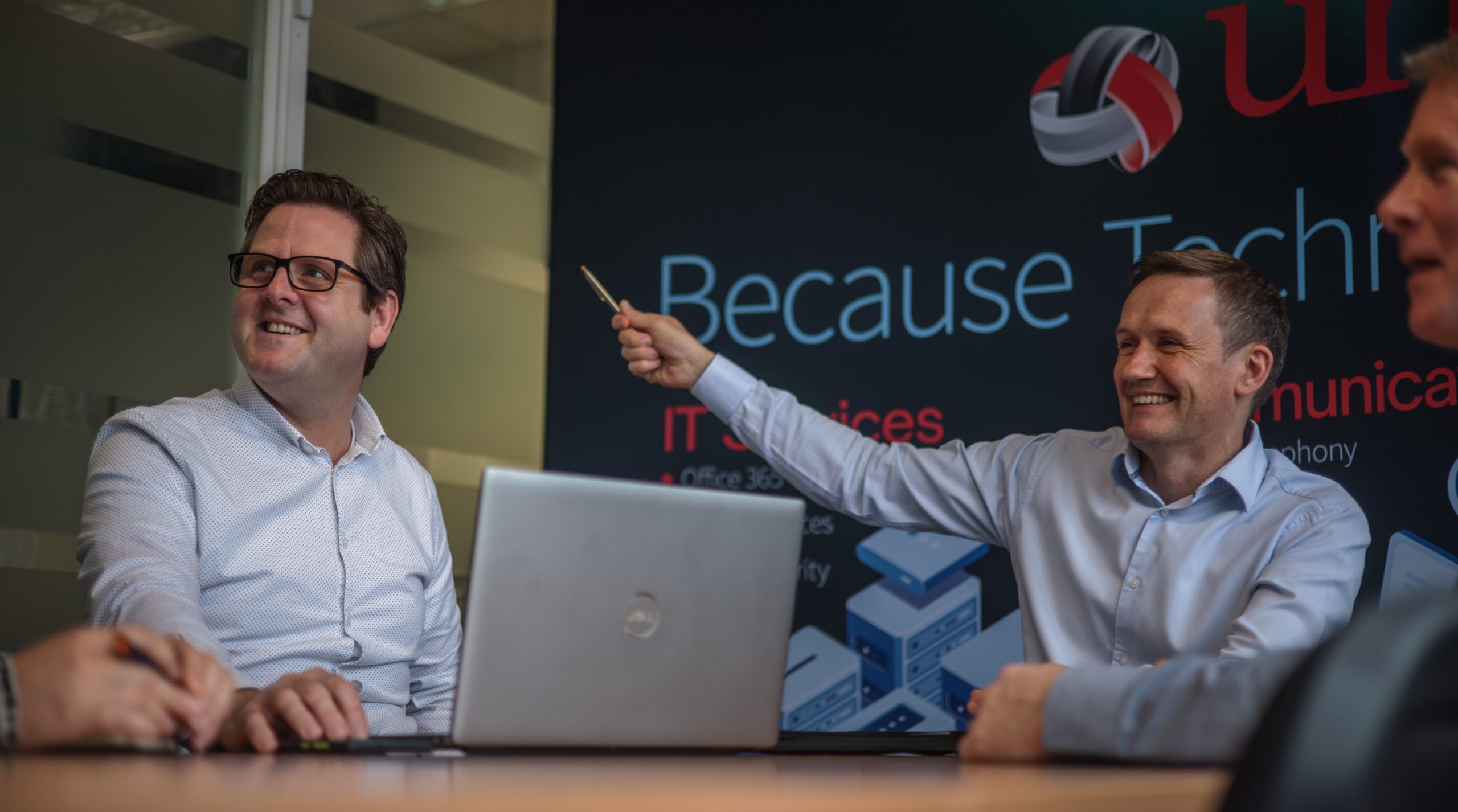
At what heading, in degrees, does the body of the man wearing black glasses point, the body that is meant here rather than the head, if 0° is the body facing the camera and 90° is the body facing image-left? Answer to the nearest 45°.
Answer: approximately 315°

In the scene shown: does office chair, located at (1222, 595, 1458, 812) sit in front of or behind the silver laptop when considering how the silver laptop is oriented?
behind

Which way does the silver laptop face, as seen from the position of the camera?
facing away from the viewer and to the left of the viewer

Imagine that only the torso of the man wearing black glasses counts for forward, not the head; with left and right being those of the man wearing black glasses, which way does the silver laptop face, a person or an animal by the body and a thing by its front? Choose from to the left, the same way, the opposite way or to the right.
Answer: the opposite way

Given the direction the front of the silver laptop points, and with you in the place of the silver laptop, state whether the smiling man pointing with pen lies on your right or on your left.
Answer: on your right

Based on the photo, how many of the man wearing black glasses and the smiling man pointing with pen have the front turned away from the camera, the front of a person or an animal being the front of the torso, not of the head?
0

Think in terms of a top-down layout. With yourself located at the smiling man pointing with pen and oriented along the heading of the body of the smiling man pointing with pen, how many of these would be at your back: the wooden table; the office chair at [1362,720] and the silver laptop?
0

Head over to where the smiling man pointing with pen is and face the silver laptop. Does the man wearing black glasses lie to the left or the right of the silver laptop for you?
right

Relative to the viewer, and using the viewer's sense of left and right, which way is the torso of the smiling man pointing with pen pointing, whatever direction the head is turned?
facing the viewer and to the left of the viewer

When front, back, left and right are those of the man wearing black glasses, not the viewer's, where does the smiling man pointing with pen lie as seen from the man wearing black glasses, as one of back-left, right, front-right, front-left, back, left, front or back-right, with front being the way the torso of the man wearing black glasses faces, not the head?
front-left

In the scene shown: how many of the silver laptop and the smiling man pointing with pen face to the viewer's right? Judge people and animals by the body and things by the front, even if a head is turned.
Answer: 0

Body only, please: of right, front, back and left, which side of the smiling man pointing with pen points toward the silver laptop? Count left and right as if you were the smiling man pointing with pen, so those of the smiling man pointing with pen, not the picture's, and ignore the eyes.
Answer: front

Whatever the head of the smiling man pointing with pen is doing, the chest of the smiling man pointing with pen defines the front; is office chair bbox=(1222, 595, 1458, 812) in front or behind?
in front

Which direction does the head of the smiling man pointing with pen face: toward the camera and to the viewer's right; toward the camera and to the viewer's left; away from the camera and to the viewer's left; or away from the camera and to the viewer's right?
toward the camera and to the viewer's left
